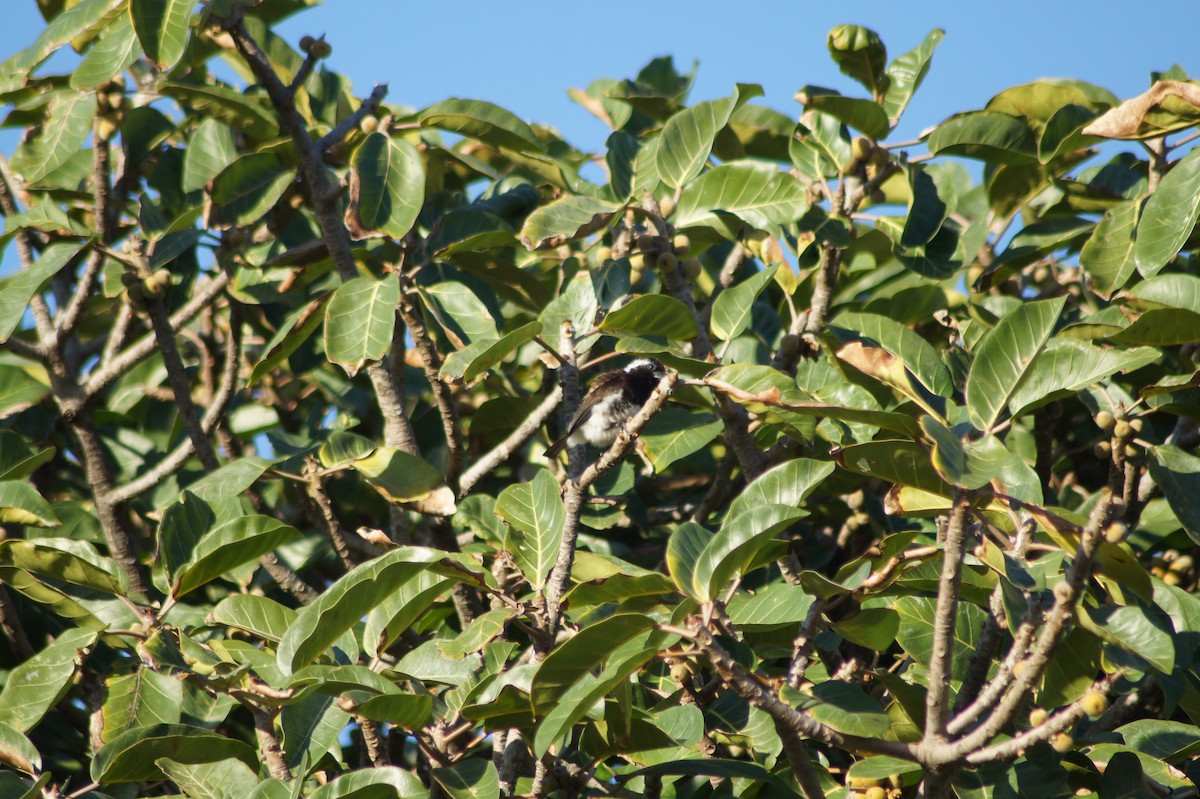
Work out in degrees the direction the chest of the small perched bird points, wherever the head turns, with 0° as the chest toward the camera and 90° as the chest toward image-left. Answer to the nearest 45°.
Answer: approximately 270°
